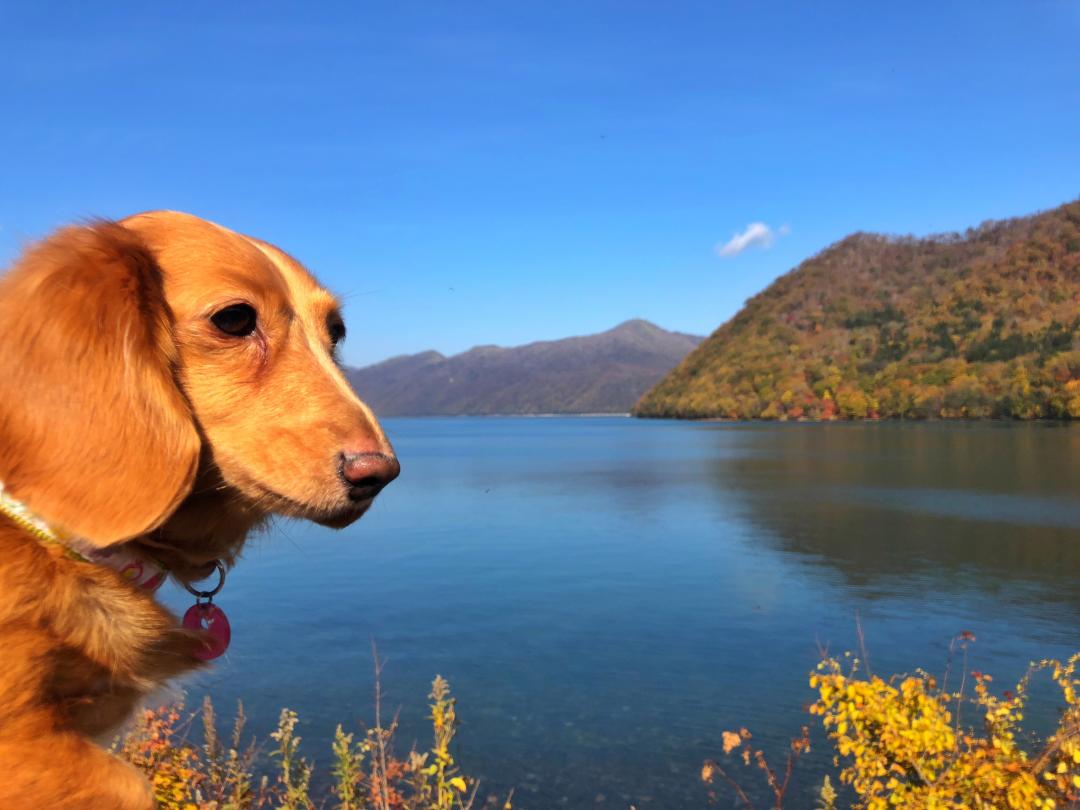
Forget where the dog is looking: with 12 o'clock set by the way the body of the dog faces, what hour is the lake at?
The lake is roughly at 10 o'clock from the dog.

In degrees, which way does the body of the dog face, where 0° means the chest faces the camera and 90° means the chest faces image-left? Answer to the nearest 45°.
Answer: approximately 270°
